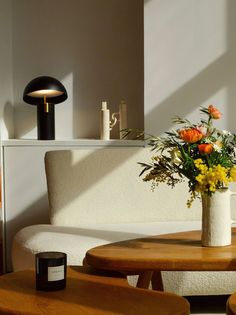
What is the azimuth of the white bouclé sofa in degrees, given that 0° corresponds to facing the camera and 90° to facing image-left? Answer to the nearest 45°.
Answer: approximately 0°

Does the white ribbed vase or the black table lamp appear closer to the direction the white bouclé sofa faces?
the white ribbed vase

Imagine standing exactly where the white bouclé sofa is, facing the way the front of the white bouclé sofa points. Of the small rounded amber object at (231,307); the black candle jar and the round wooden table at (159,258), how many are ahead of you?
3

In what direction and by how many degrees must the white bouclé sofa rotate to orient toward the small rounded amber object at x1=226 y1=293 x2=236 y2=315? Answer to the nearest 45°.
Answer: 0° — it already faces it

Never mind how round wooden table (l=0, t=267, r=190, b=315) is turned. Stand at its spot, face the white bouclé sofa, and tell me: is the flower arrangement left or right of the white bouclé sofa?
right

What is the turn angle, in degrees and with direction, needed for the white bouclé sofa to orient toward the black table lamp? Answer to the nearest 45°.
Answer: approximately 135° to its right

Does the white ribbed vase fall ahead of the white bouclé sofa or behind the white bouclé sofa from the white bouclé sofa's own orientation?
ahead

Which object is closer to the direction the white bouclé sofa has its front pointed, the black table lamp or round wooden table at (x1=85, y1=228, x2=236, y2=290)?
the round wooden table

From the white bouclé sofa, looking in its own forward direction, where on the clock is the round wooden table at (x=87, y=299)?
The round wooden table is roughly at 12 o'clock from the white bouclé sofa.

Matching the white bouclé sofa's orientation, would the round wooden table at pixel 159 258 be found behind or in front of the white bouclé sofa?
in front
